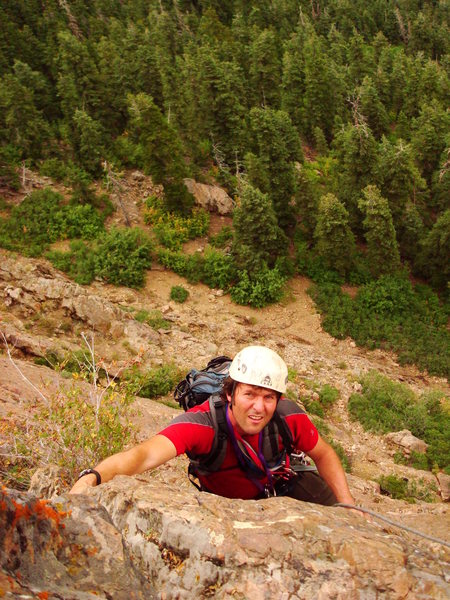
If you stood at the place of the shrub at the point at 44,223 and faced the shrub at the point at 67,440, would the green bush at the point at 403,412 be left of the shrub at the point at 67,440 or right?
left

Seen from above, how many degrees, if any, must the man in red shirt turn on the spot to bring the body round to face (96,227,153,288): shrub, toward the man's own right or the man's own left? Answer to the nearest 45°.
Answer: approximately 180°

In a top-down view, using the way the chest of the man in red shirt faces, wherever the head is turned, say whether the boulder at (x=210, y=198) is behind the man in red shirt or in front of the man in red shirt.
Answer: behind

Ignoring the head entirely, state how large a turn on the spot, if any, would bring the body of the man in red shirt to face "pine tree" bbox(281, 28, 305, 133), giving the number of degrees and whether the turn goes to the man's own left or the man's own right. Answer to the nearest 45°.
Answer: approximately 180°

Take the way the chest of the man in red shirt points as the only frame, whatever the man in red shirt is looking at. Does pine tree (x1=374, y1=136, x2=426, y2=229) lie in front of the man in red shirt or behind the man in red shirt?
behind

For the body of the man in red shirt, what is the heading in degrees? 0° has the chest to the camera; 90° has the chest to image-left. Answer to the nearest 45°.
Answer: approximately 0°

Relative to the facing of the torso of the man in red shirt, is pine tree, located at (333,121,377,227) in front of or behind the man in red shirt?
behind

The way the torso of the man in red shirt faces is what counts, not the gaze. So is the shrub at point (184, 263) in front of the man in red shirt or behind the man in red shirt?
behind

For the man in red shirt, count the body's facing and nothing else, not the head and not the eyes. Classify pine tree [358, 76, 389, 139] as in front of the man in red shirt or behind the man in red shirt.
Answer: behind

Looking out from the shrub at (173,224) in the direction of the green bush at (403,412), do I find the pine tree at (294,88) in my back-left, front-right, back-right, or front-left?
back-left

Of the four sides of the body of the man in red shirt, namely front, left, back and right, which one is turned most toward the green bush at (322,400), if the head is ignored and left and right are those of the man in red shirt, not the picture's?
back

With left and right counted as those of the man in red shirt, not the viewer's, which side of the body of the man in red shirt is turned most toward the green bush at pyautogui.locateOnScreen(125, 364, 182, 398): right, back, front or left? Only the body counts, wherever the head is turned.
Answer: back

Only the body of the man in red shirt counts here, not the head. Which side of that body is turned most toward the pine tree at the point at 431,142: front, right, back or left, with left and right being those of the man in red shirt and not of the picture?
back

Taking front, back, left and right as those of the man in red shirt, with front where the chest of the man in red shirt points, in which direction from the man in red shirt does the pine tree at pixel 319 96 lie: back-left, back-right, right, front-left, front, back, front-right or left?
back
